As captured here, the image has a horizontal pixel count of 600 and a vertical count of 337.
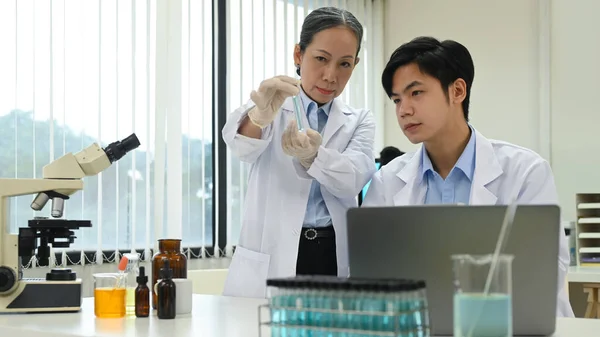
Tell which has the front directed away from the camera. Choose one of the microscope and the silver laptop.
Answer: the silver laptop

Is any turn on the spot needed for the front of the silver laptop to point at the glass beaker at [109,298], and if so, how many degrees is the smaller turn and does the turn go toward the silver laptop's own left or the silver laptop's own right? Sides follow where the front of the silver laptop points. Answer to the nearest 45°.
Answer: approximately 45° to the silver laptop's own left

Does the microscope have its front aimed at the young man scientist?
yes

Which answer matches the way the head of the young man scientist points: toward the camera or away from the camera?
toward the camera

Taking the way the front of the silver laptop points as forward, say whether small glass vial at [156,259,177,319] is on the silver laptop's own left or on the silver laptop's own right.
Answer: on the silver laptop's own left

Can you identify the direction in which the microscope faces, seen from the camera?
facing to the right of the viewer

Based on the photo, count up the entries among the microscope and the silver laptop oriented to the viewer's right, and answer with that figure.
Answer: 1

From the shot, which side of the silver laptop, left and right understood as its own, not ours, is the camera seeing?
back

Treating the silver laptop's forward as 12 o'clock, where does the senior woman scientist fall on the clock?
The senior woman scientist is roughly at 11 o'clock from the silver laptop.

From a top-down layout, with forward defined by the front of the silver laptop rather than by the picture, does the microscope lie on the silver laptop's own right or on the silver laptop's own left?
on the silver laptop's own left

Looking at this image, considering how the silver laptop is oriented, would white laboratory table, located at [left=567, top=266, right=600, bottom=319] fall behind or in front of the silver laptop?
in front

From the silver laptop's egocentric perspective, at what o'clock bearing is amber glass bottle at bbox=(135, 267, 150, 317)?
The amber glass bottle is roughly at 10 o'clock from the silver laptop.

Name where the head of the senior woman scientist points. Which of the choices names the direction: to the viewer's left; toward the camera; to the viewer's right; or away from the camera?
toward the camera
